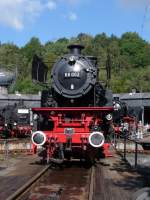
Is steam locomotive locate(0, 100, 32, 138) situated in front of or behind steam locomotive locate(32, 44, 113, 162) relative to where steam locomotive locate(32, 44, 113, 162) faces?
behind

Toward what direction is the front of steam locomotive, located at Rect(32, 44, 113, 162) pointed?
toward the camera
